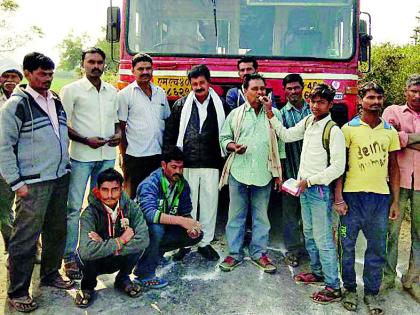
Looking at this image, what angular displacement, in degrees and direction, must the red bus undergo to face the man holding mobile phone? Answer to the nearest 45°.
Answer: approximately 45° to its right

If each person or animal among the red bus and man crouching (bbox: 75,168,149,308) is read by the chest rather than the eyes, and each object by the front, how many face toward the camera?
2

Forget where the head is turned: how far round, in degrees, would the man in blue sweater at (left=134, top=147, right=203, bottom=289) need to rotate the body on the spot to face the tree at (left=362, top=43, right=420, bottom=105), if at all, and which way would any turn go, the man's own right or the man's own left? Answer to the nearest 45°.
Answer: approximately 90° to the man's own left

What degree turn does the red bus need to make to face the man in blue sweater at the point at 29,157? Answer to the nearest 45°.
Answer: approximately 45° to its right

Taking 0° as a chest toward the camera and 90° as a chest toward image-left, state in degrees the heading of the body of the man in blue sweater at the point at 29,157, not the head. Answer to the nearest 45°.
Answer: approximately 315°

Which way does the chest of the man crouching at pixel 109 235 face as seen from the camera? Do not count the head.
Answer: toward the camera

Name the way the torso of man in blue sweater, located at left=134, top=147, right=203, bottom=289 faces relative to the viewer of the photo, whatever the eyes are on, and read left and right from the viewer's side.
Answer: facing the viewer and to the right of the viewer

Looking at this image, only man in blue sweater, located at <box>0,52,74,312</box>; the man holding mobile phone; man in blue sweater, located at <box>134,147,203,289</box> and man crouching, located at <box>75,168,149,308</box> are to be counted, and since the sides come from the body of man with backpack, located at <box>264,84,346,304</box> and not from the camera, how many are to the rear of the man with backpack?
0

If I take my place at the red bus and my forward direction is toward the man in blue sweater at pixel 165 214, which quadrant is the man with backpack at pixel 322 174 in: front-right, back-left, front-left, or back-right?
front-left

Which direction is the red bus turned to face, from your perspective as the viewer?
facing the viewer

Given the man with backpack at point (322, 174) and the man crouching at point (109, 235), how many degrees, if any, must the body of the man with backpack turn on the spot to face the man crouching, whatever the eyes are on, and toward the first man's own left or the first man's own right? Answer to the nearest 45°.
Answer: approximately 45° to the first man's own right

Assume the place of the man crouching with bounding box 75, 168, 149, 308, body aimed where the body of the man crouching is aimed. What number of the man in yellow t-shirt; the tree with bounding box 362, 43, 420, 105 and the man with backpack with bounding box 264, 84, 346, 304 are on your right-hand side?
0

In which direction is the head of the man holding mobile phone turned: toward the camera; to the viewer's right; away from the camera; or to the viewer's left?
toward the camera

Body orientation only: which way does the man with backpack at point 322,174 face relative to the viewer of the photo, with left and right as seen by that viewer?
facing the viewer and to the left of the viewer

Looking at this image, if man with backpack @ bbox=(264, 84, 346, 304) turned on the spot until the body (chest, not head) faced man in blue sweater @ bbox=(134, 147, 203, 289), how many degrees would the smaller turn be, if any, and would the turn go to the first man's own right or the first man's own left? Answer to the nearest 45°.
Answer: approximately 45° to the first man's own right
